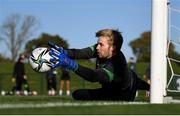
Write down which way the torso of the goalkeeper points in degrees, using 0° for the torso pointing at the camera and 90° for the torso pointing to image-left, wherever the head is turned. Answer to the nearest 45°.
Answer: approximately 90°
